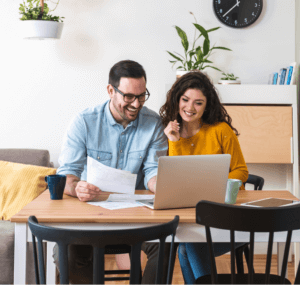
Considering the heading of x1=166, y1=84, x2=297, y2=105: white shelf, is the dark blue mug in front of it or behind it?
in front

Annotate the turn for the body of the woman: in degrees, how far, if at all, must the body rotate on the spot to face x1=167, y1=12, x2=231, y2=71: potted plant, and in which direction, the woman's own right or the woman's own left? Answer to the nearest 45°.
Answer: approximately 135° to the woman's own right

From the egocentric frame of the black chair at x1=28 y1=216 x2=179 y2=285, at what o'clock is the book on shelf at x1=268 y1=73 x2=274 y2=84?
The book on shelf is roughly at 1 o'clock from the black chair.

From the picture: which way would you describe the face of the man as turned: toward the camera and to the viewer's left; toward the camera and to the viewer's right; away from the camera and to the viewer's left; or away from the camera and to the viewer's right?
toward the camera and to the viewer's right

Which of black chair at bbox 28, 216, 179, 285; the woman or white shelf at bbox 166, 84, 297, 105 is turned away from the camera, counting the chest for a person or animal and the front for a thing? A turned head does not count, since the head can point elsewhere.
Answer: the black chair

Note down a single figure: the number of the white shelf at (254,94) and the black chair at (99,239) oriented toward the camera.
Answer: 1

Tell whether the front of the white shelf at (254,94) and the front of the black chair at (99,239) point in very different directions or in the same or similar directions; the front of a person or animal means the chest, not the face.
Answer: very different directions

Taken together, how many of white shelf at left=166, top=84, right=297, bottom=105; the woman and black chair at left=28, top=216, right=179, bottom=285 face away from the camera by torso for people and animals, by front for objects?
1

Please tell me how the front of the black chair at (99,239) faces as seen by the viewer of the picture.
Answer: facing away from the viewer

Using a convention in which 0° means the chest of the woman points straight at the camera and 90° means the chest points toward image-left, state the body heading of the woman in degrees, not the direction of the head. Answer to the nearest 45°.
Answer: approximately 45°

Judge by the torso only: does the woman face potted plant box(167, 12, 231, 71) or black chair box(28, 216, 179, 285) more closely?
the black chair

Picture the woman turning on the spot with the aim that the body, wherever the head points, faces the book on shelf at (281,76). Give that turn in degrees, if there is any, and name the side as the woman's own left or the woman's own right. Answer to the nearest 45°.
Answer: approximately 180°
